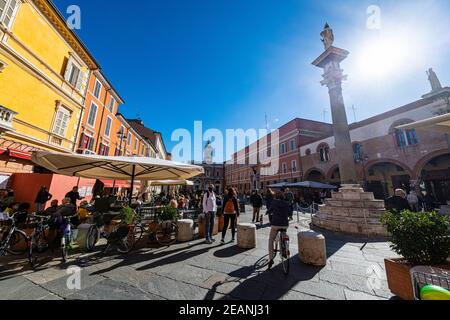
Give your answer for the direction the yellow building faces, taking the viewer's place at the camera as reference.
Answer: facing the viewer and to the right of the viewer

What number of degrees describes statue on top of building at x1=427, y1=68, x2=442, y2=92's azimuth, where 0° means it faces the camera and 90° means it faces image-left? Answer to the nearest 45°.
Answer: approximately 90°

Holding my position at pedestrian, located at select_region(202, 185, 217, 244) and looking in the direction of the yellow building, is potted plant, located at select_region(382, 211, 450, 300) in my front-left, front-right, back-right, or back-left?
back-left

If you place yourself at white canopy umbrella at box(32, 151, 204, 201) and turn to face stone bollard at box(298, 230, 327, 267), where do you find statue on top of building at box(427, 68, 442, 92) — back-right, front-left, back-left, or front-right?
front-left

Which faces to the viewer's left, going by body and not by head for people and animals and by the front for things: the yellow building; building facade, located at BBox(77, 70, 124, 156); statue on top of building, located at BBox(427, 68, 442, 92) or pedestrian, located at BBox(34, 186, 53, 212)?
the statue on top of building

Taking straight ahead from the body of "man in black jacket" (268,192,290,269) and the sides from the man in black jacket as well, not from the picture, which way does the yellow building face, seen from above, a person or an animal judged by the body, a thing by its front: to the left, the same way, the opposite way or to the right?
to the right

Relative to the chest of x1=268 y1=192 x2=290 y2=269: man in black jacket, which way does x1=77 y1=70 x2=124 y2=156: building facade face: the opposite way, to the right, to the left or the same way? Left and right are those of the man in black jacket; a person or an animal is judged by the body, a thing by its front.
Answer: to the right

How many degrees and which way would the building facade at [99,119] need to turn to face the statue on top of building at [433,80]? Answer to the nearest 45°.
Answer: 0° — it already faces it

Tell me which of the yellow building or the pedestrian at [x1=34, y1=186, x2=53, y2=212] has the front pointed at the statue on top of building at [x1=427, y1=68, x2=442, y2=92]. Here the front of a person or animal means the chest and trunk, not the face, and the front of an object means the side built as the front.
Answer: the yellow building

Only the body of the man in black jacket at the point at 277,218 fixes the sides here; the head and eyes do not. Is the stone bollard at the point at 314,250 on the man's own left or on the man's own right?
on the man's own right

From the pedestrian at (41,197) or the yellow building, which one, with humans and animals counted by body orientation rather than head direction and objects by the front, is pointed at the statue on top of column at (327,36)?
the yellow building

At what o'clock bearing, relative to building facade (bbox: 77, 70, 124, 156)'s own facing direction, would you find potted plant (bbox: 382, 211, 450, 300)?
The potted plant is roughly at 1 o'clock from the building facade.
